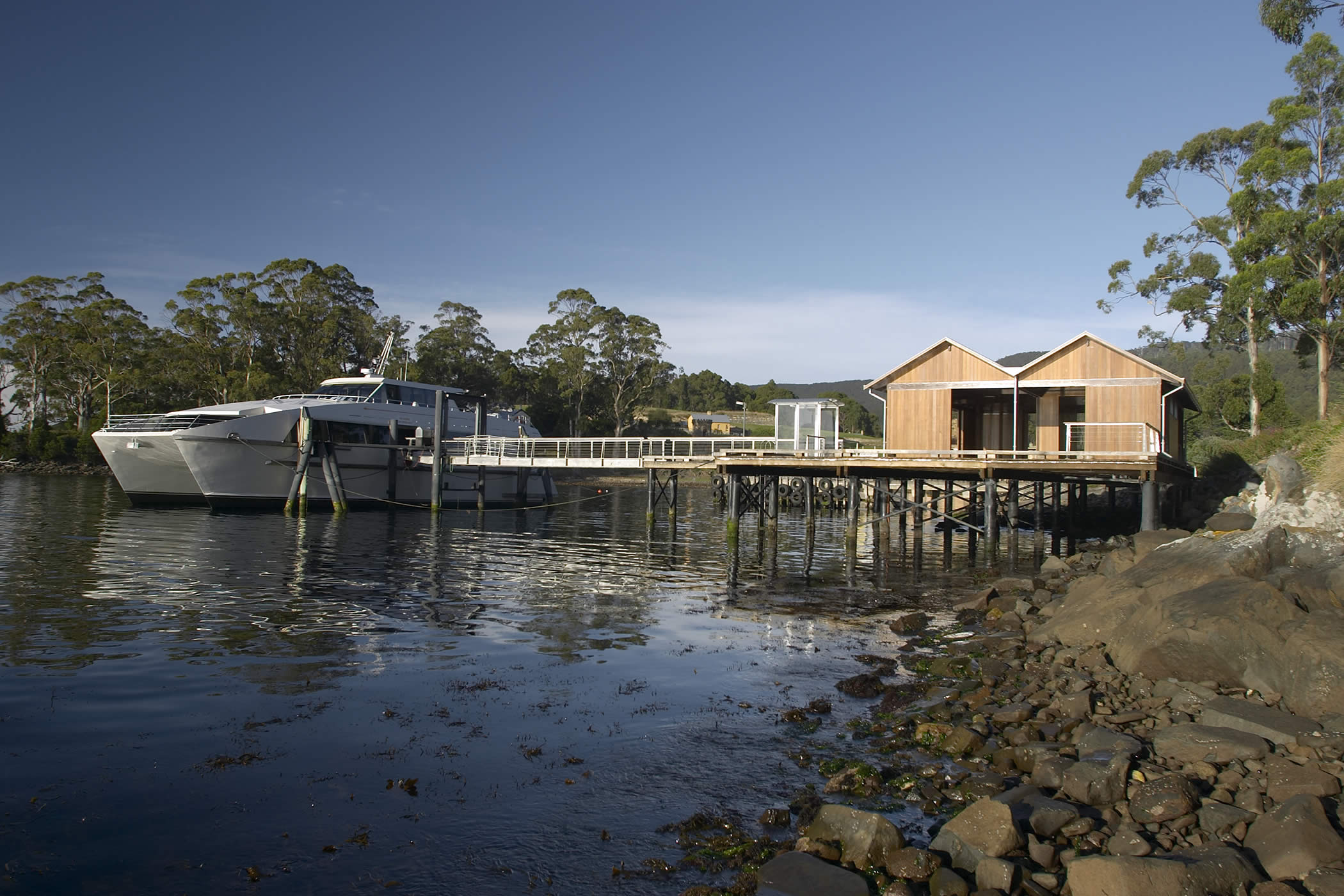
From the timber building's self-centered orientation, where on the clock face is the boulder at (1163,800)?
The boulder is roughly at 12 o'clock from the timber building.

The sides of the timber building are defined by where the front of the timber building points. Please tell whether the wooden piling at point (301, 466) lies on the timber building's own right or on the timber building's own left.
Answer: on the timber building's own right

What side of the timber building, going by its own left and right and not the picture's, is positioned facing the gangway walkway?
right

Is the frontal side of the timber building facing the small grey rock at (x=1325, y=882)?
yes

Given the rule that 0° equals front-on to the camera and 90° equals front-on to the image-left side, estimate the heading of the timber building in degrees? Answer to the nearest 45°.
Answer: approximately 0°

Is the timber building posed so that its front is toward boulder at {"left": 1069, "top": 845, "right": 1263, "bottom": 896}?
yes

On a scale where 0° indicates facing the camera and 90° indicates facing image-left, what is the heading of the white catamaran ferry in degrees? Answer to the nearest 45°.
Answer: approximately 45°
